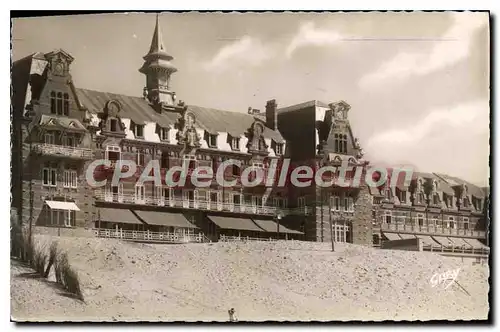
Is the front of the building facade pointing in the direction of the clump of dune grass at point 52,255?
no

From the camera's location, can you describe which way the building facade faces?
facing the viewer and to the right of the viewer
